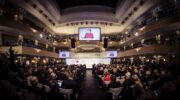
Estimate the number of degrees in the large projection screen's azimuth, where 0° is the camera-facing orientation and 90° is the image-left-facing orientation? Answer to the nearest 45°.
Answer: approximately 0°
